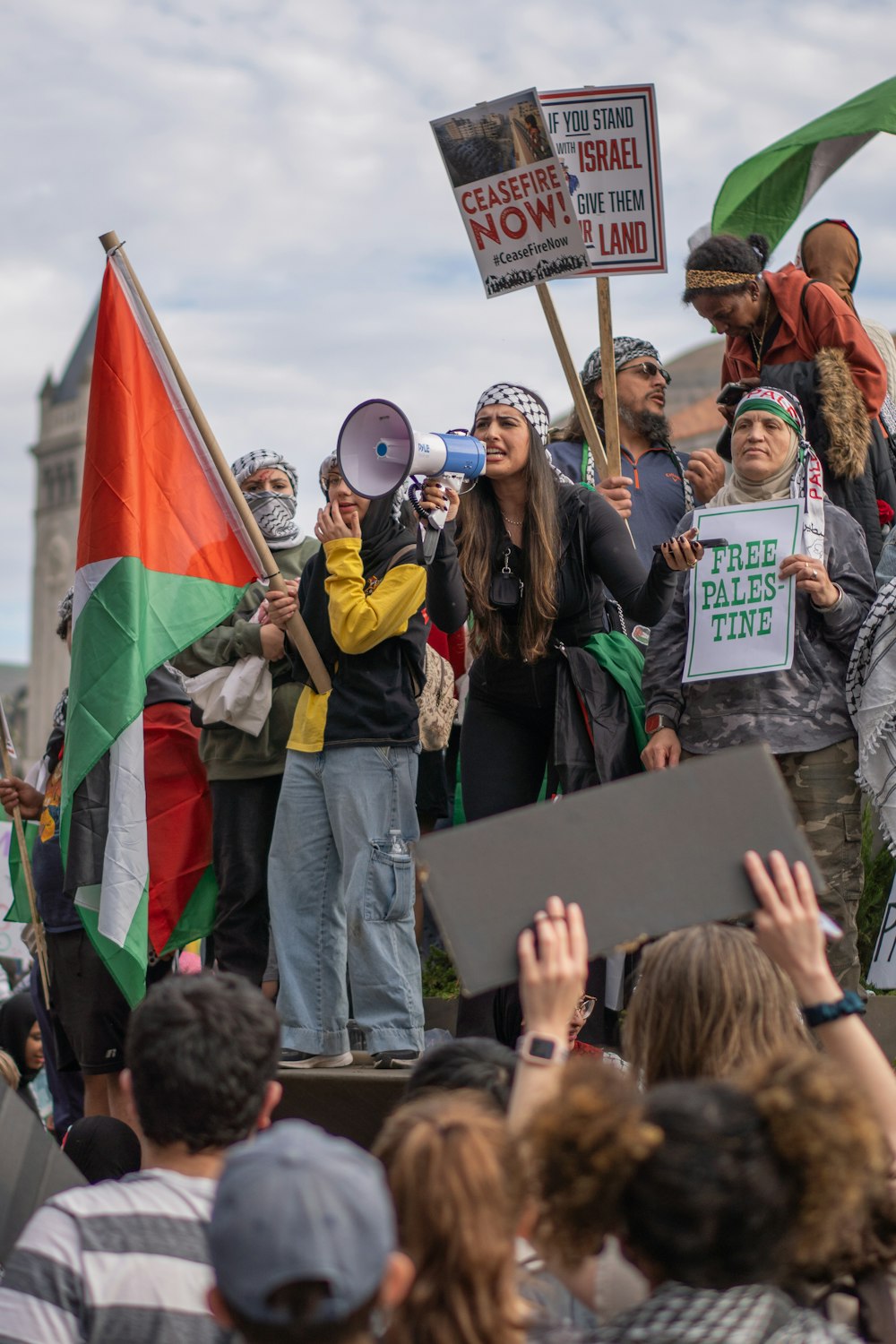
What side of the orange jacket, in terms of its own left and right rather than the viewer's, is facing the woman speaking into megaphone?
front

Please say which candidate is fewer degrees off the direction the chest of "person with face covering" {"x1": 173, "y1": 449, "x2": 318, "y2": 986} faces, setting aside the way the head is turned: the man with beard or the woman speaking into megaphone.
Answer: the woman speaking into megaphone

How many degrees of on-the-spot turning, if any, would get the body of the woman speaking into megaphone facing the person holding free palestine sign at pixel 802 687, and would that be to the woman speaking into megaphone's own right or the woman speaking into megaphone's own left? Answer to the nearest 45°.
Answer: approximately 135° to the woman speaking into megaphone's own left

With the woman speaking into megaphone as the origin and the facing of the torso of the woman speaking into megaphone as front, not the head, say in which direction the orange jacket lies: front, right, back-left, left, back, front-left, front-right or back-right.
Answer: back

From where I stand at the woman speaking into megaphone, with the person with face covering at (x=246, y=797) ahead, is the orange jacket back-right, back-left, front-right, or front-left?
back-right

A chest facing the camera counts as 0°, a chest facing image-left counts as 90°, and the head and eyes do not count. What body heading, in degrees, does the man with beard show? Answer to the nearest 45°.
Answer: approximately 315°

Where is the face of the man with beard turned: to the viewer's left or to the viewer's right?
to the viewer's right
